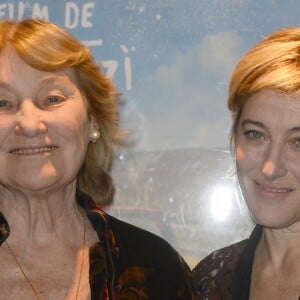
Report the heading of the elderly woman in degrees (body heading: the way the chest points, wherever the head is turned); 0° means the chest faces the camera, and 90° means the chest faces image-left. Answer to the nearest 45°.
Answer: approximately 0°
